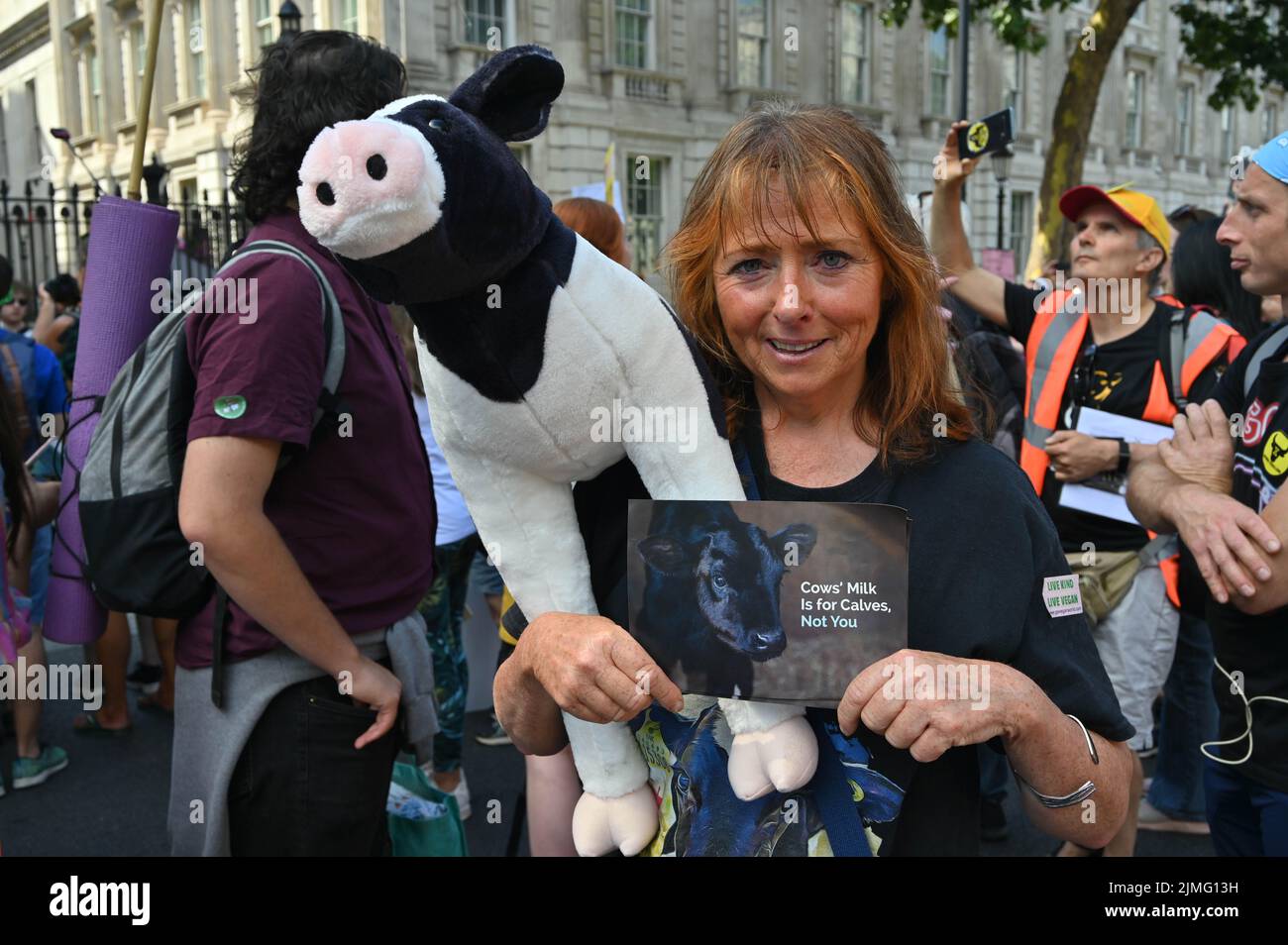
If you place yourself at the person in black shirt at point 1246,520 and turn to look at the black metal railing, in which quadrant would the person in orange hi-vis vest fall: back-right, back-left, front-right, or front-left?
front-right

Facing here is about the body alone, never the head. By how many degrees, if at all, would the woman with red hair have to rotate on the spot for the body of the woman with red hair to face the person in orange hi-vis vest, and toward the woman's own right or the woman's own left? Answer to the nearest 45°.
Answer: approximately 180°

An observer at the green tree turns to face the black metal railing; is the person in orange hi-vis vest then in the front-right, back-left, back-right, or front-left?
front-left

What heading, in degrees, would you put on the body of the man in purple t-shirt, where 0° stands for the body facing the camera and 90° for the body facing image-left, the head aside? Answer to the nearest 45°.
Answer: approximately 270°

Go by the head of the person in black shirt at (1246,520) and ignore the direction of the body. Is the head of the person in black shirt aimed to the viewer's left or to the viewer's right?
to the viewer's left

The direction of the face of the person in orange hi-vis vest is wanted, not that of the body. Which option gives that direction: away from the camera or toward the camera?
toward the camera

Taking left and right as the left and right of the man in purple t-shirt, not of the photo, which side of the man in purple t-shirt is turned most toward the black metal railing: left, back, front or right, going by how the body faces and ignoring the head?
left

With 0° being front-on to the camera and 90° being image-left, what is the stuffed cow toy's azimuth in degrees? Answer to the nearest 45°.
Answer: approximately 45°

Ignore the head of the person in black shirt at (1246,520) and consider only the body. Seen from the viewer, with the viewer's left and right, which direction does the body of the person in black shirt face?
facing the viewer and to the left of the viewer

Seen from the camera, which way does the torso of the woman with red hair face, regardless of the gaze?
toward the camera

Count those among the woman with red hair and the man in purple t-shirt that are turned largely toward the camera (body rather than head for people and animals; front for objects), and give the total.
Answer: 1
